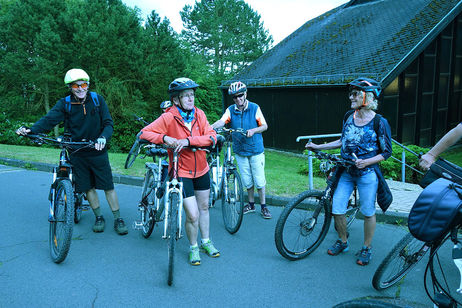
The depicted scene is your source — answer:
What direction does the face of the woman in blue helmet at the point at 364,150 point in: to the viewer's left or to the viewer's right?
to the viewer's left

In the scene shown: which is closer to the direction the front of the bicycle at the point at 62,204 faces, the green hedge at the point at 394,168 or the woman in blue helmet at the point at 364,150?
the woman in blue helmet

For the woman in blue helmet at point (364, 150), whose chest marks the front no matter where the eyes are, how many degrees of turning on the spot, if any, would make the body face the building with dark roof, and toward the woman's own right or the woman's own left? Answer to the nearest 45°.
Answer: approximately 135° to the woman's own right

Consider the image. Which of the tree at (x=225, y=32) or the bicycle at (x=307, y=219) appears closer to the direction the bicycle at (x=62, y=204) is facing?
the bicycle

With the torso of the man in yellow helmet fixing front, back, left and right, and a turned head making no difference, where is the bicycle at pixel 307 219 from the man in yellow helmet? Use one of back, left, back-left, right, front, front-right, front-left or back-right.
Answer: front-left

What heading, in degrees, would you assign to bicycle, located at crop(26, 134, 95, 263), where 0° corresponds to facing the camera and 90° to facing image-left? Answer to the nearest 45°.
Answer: approximately 0°

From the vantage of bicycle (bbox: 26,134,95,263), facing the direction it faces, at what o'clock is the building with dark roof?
The building with dark roof is roughly at 8 o'clock from the bicycle.

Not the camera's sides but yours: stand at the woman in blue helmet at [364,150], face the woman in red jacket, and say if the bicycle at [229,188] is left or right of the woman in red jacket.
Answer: right

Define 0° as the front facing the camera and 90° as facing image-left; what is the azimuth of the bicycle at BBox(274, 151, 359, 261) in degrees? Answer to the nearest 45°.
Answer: approximately 45°

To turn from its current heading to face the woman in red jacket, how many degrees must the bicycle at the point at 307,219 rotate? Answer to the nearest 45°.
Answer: approximately 45° to its right

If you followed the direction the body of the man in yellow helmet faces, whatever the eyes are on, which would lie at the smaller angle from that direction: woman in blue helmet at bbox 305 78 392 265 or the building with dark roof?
the woman in blue helmet

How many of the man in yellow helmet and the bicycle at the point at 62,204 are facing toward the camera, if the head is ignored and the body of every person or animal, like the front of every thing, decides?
2

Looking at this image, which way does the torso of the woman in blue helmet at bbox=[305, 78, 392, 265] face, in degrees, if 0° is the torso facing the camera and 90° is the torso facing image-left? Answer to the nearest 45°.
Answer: approximately 45°
